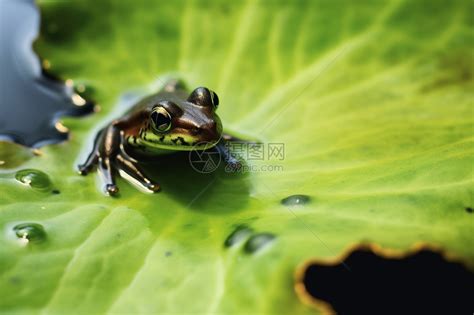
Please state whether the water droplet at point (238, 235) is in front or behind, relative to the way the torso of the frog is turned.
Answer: in front

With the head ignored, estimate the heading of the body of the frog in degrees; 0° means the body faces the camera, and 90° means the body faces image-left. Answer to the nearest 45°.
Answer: approximately 315°

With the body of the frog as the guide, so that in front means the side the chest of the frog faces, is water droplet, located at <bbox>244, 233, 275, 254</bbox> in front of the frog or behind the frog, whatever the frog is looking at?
in front

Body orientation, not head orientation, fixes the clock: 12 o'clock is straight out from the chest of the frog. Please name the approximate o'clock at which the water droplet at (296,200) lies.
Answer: The water droplet is roughly at 12 o'clock from the frog.
